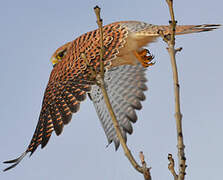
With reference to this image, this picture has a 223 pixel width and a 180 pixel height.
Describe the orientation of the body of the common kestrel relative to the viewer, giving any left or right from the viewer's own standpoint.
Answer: facing to the left of the viewer

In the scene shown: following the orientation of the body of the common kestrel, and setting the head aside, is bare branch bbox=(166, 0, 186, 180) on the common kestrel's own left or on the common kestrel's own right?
on the common kestrel's own left

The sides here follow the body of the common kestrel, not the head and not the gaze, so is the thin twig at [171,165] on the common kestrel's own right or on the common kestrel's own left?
on the common kestrel's own left
